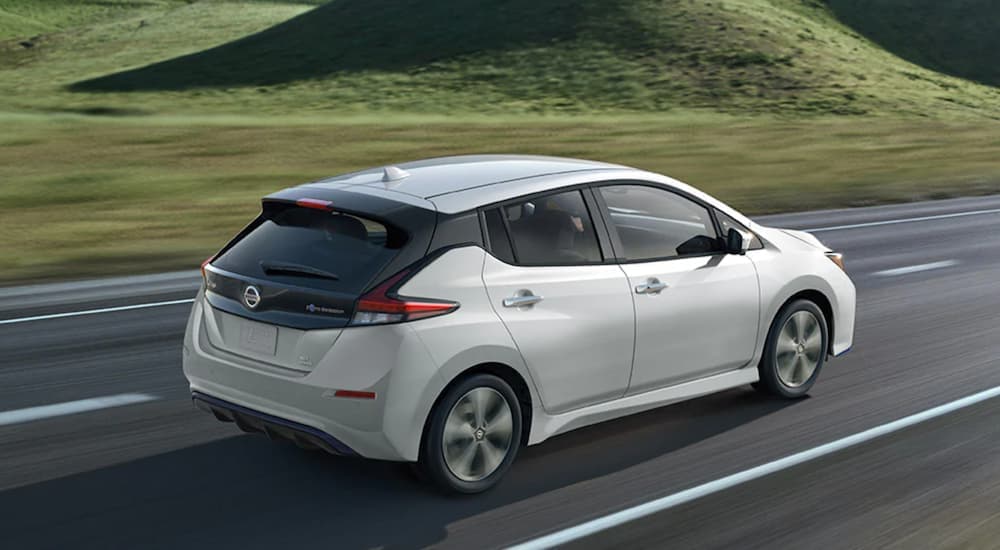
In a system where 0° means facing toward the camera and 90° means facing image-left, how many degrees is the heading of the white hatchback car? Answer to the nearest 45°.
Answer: approximately 225°
